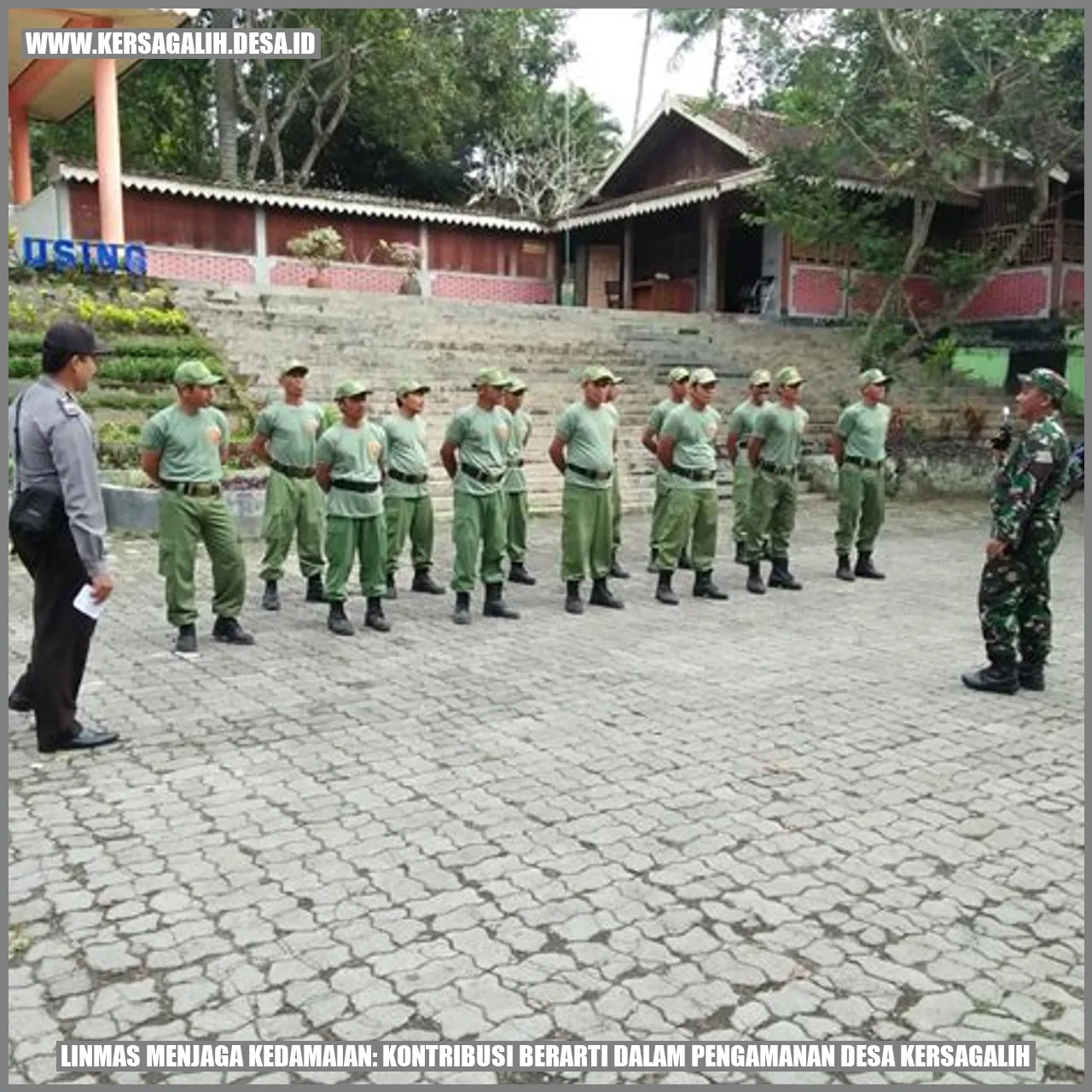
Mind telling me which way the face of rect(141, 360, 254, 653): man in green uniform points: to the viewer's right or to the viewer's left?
to the viewer's right

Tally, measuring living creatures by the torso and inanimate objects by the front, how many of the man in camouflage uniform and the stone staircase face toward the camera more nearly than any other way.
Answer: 1

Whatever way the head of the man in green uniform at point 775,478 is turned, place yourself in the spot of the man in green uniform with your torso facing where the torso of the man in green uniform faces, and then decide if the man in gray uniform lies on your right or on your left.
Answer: on your right

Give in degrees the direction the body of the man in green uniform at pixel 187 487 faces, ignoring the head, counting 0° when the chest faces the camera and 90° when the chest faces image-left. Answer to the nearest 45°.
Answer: approximately 315°

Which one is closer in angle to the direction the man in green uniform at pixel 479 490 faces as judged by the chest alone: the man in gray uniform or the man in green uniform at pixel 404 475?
the man in gray uniform

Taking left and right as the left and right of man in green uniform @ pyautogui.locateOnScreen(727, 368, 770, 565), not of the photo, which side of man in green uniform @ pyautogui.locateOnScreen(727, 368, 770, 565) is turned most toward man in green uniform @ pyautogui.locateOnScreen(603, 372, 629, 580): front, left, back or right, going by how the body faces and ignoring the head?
right

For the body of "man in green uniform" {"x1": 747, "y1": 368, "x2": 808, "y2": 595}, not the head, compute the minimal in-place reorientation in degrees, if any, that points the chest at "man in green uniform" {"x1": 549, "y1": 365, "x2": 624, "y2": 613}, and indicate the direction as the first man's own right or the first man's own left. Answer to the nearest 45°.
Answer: approximately 90° to the first man's own right
